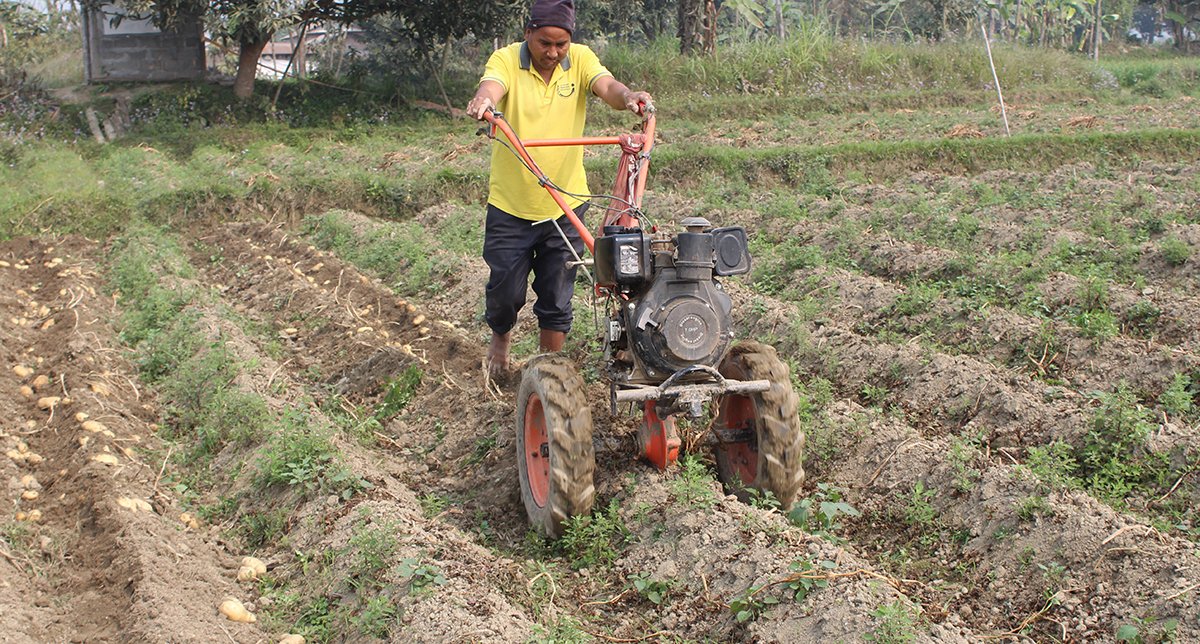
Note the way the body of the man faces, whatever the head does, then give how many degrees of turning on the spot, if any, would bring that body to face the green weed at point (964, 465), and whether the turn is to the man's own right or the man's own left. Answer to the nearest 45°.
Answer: approximately 45° to the man's own left

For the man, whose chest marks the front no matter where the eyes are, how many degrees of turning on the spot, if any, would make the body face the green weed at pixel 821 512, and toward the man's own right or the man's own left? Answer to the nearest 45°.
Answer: approximately 45° to the man's own left

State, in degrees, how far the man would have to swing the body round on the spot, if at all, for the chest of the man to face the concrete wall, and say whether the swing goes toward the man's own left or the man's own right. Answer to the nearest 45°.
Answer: approximately 135° to the man's own right

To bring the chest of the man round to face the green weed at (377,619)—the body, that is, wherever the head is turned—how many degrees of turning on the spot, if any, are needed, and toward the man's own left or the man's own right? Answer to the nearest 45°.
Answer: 0° — they already face it

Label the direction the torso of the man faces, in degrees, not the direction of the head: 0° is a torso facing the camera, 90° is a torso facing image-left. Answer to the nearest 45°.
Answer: approximately 0°

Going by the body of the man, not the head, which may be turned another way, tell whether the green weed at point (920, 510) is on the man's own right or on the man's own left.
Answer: on the man's own left
